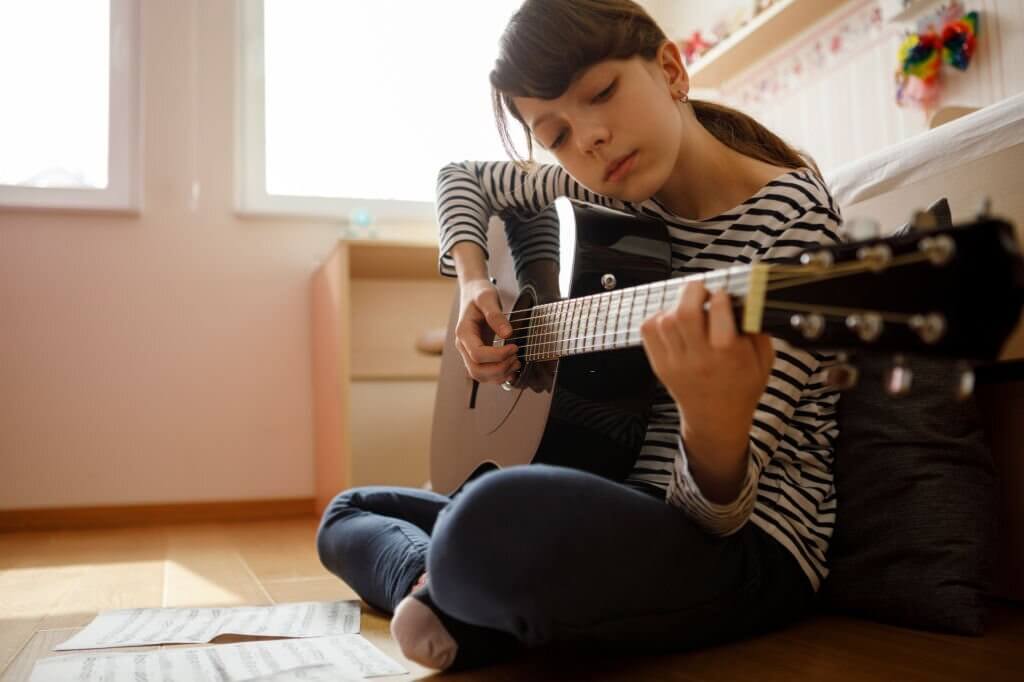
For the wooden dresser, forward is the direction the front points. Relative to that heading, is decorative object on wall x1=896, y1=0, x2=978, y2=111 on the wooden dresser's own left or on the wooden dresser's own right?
on the wooden dresser's own left

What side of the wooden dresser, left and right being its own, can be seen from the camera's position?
front

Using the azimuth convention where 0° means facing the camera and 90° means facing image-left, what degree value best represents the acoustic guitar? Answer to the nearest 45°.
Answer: approximately 45°

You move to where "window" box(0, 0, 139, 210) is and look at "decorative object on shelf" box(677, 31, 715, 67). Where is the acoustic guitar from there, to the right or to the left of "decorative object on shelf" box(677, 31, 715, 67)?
right

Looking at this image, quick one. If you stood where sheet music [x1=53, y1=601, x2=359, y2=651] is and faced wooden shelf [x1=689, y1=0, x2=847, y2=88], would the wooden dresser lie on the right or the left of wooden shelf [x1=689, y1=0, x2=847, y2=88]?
left

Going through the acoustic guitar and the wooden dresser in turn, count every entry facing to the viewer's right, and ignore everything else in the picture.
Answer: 0

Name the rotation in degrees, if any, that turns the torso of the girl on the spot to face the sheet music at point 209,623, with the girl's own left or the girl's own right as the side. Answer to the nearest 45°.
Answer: approximately 45° to the girl's own right

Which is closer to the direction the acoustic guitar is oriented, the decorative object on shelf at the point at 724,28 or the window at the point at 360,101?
the window

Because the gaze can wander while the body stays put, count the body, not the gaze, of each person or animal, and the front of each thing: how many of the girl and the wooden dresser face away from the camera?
0

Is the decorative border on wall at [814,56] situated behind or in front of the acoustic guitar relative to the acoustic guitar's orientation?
behind

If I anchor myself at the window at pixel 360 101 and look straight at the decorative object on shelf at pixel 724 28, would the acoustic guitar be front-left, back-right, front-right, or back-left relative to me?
front-right

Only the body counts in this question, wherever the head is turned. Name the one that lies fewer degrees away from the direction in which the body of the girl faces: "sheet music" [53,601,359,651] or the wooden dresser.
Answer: the sheet music

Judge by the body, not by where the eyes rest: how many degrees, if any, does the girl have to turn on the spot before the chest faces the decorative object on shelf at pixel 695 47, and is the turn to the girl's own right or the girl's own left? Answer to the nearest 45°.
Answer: approximately 135° to the girl's own right
